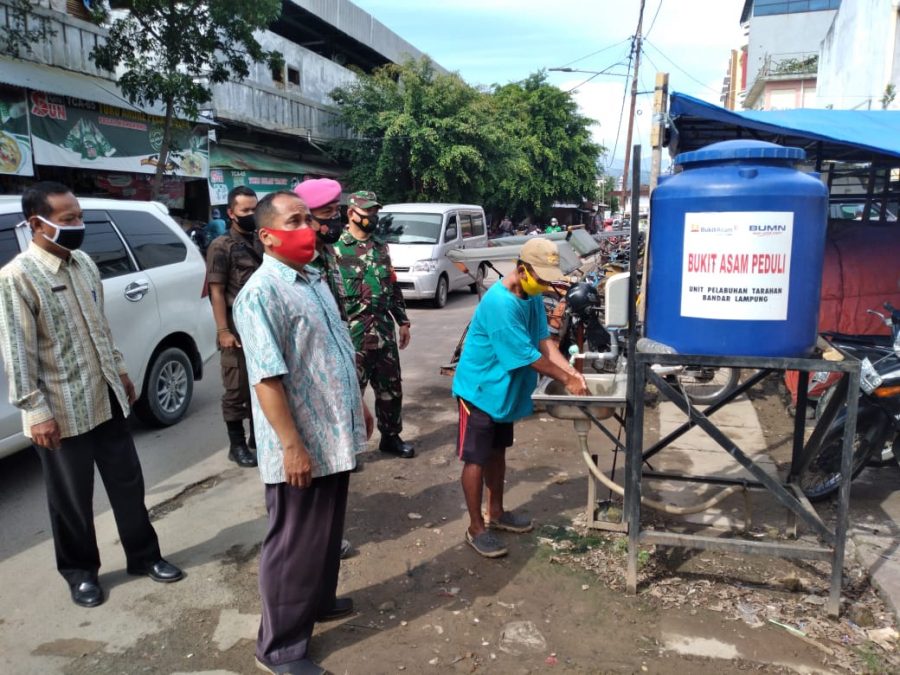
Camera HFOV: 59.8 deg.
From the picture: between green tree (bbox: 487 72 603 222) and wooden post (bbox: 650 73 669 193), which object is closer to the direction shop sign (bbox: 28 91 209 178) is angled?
the wooden post

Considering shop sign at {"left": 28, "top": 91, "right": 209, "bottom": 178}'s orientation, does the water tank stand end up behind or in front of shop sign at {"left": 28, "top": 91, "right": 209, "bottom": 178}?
in front

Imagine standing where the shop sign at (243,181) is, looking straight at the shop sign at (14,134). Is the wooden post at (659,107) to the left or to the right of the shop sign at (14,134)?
left

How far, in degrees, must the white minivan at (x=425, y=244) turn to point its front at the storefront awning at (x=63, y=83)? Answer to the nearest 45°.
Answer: approximately 45° to its right

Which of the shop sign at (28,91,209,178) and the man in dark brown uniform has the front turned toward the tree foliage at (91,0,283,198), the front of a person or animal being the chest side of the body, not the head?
the shop sign

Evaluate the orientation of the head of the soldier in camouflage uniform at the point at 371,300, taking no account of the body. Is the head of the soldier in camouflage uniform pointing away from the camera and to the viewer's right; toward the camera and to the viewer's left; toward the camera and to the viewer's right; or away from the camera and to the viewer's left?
toward the camera and to the viewer's right

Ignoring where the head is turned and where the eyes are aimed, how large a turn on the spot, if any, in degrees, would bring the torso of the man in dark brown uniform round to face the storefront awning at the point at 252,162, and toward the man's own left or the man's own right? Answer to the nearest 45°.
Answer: approximately 135° to the man's own left

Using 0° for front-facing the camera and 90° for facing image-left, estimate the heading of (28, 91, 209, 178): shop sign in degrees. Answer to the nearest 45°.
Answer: approximately 315°

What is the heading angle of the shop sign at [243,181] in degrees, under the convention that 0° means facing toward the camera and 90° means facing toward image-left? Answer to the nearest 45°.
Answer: approximately 315°

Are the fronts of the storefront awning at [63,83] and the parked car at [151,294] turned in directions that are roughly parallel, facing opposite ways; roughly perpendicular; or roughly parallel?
roughly perpendicular

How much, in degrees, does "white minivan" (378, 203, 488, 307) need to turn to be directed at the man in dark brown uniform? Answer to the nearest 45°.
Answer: approximately 45° to its left

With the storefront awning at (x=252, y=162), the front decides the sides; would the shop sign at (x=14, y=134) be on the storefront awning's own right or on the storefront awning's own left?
on the storefront awning's own right

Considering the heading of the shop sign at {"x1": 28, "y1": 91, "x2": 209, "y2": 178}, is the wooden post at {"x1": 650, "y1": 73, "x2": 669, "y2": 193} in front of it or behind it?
in front

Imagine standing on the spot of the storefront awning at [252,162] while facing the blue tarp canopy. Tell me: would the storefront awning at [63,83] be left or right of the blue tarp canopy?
right

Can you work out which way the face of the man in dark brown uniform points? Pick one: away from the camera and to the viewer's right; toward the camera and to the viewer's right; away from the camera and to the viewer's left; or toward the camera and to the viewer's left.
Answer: toward the camera and to the viewer's right
